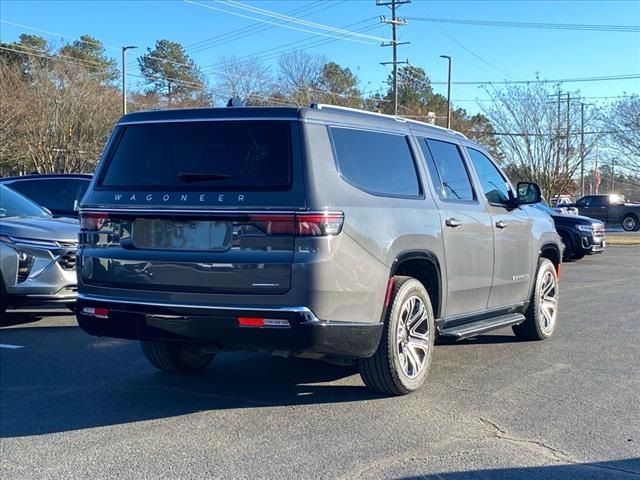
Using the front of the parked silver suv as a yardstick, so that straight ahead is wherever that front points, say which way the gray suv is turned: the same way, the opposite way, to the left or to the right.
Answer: to the left

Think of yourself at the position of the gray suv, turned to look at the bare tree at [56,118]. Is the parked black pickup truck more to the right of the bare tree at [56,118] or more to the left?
right

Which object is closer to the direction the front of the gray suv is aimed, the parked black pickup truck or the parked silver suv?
the parked black pickup truck

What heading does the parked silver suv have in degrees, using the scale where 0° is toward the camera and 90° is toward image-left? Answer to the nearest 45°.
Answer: approximately 315°

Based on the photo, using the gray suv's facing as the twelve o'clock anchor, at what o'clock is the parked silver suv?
The parked silver suv is roughly at 9 o'clock from the gray suv.

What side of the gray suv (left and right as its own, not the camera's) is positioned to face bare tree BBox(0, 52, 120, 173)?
left

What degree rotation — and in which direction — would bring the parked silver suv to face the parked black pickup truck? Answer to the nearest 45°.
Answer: approximately 90° to its left

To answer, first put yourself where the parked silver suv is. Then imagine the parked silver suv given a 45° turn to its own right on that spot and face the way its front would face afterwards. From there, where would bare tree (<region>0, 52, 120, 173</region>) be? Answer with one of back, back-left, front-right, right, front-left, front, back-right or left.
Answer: back

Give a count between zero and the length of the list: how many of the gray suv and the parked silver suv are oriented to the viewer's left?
0

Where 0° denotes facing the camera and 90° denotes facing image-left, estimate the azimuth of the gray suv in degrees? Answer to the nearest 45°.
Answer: approximately 225°
